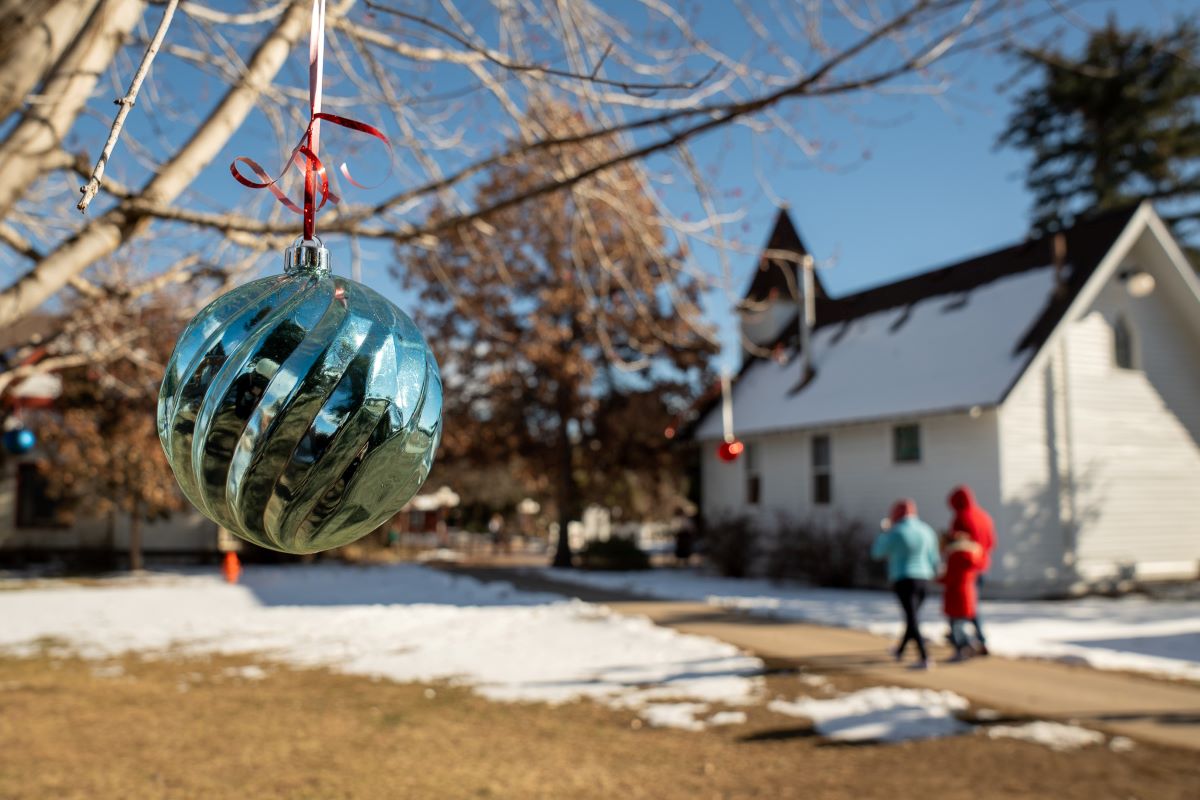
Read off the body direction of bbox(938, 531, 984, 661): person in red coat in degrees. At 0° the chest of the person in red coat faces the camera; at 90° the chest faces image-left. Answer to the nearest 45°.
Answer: approximately 135°

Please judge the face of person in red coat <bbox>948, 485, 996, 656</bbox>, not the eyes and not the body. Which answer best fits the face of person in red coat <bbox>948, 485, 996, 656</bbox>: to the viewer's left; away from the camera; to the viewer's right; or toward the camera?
away from the camera

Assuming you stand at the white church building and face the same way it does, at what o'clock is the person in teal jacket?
The person in teal jacket is roughly at 8 o'clock from the white church building.

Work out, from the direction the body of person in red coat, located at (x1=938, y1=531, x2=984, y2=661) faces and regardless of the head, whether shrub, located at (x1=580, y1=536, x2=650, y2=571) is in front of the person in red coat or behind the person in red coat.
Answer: in front

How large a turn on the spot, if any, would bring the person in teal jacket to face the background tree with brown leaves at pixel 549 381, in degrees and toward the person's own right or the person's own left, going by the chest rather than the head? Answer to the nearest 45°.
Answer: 0° — they already face it

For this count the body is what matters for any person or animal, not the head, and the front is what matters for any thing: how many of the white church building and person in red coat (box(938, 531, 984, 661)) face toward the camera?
0

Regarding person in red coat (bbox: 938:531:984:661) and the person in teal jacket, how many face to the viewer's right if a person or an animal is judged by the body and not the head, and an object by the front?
0

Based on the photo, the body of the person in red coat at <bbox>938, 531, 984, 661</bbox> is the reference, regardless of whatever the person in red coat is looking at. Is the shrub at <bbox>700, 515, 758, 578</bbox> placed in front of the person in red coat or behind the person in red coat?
in front

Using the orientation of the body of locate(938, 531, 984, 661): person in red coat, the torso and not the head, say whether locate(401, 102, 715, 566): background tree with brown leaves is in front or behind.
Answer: in front

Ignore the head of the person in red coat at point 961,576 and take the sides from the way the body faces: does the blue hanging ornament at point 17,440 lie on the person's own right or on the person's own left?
on the person's own left

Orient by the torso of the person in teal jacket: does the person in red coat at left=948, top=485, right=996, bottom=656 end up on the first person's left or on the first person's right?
on the first person's right

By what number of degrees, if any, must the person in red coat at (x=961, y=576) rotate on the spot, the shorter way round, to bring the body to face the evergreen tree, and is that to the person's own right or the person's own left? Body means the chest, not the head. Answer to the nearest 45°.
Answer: approximately 45° to the person's own right

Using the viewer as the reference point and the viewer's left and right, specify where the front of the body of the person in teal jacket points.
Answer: facing away from the viewer and to the left of the viewer
